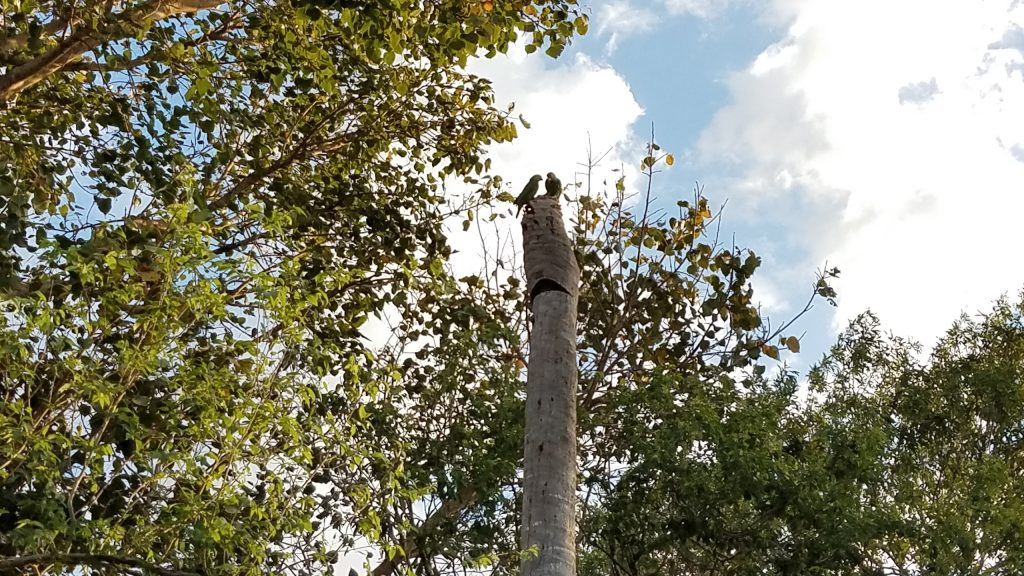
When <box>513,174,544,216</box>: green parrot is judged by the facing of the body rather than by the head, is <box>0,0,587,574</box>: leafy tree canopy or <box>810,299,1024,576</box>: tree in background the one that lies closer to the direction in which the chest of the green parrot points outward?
the tree in background

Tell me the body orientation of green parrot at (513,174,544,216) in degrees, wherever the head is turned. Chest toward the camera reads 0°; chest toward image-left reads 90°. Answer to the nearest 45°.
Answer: approximately 270°

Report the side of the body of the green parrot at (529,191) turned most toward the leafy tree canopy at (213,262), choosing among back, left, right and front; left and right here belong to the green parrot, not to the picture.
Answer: back

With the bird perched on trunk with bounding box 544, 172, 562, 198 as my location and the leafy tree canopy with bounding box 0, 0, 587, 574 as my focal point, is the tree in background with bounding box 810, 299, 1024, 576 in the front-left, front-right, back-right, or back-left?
back-right

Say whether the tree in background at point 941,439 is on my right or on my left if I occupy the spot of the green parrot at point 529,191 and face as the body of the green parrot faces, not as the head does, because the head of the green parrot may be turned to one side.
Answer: on my left
